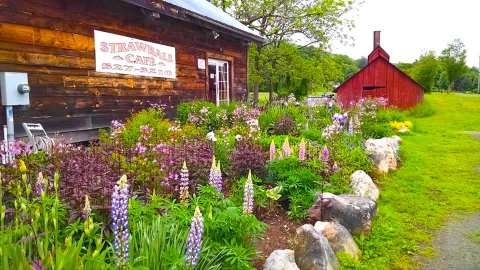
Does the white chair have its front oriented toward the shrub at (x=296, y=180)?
yes

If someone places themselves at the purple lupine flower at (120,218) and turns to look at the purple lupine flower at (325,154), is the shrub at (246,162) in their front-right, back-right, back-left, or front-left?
front-left

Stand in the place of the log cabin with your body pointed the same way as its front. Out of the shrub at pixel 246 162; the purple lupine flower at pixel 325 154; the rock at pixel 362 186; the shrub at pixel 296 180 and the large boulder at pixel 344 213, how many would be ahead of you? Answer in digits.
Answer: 5

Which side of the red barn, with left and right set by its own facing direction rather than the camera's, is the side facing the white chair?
front

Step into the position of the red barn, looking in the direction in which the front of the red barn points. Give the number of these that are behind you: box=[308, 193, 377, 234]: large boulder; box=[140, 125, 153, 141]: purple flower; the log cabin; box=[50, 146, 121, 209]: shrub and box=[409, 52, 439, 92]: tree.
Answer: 1

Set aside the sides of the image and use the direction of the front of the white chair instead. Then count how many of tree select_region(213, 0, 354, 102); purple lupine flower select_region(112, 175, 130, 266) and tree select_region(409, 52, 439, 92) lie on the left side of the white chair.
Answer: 2

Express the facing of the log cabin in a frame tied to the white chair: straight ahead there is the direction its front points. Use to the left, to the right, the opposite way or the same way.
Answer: the same way

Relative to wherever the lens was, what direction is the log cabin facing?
facing the viewer and to the right of the viewer

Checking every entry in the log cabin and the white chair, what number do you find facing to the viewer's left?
0

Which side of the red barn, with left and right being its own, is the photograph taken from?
front

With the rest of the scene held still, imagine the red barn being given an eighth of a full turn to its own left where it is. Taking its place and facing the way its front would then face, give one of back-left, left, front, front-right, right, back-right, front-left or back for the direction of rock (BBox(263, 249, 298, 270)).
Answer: front-right

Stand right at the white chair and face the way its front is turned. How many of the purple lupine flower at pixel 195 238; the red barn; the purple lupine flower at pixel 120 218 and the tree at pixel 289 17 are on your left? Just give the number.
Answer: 2

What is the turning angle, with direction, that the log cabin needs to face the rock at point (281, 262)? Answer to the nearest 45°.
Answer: approximately 45° to its right

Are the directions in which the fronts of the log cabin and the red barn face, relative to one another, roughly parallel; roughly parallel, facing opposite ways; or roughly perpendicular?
roughly perpendicular

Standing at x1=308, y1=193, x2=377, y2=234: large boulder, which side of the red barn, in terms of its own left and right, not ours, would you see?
front

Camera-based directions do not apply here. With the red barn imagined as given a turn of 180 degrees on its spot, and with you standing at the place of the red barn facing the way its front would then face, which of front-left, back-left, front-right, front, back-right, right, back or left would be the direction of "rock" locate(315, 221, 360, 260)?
back

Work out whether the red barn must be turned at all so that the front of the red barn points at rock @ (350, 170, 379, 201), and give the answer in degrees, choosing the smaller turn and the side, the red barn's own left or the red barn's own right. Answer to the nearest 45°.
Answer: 0° — it already faces it
